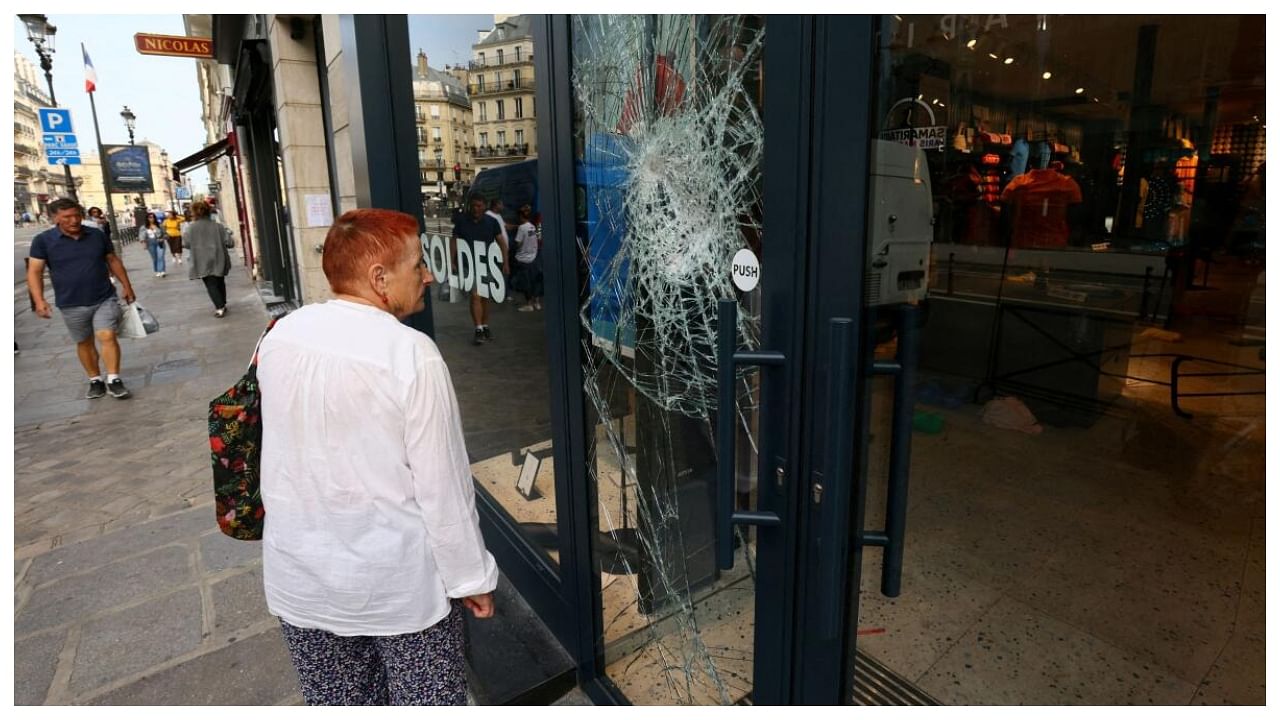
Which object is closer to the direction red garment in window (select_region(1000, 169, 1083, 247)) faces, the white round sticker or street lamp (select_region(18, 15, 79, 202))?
the white round sticker

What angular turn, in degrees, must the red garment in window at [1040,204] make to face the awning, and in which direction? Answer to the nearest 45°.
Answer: approximately 90° to its right

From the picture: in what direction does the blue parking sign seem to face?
toward the camera

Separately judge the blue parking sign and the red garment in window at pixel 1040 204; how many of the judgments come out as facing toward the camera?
2

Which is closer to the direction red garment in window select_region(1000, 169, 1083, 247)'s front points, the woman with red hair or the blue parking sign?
the woman with red hair

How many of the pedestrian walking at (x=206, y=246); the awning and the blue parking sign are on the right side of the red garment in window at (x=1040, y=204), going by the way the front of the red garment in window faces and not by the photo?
3

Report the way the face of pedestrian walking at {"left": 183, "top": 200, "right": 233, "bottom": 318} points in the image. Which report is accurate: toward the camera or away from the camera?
away from the camera

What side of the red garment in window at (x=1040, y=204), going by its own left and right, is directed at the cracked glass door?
front

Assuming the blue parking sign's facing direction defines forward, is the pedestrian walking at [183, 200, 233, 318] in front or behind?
in front

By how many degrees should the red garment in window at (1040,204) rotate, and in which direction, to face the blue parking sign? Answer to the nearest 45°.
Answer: approximately 90° to its right

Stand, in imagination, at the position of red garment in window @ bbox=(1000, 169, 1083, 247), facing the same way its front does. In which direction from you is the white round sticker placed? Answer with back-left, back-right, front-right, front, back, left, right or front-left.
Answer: front

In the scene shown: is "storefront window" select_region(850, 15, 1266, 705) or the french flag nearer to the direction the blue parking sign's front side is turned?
the storefront window

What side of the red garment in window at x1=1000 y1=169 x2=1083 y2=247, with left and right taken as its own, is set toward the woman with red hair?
front

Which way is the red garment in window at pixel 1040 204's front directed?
toward the camera
